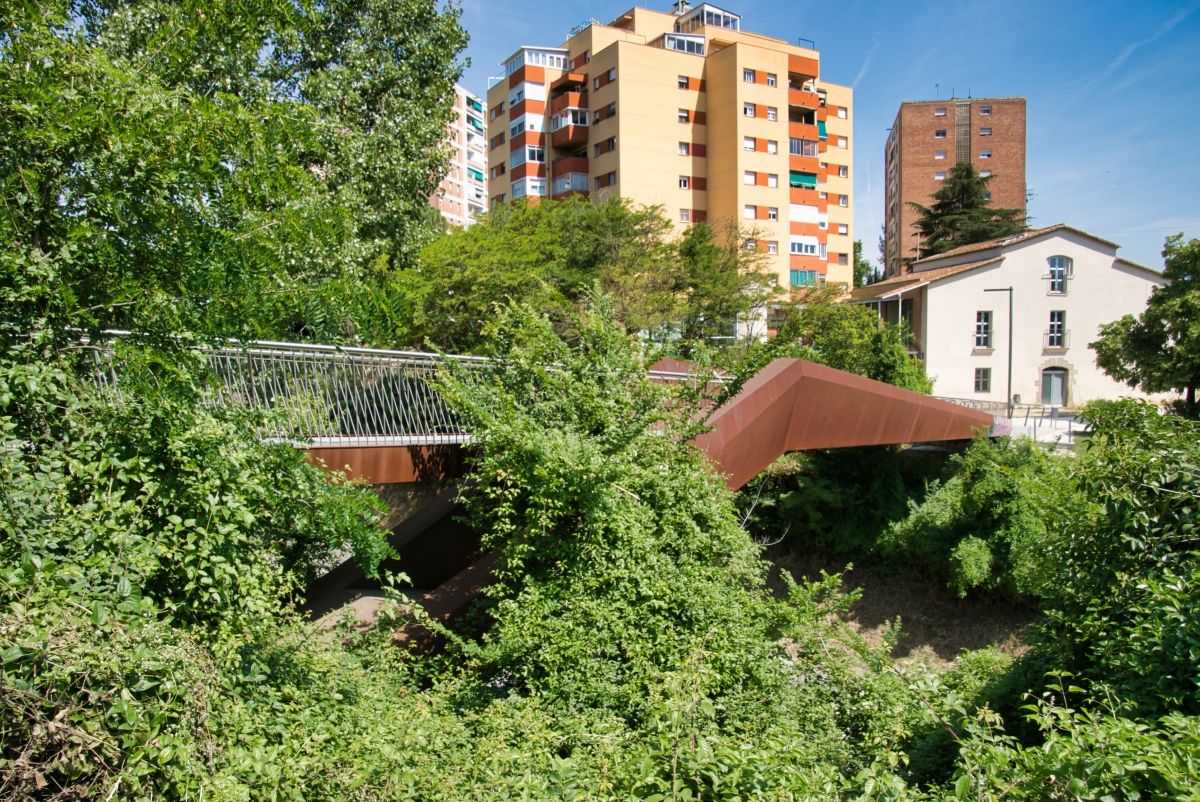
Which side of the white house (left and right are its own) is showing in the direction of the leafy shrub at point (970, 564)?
front

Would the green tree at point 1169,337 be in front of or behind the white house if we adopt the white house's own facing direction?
in front

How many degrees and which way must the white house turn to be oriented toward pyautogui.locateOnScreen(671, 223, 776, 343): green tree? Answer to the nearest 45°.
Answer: approximately 45° to its right

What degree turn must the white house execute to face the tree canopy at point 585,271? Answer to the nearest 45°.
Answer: approximately 45° to its right

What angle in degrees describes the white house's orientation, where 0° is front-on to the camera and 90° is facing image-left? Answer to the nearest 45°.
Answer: approximately 0°

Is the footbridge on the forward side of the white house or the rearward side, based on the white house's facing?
on the forward side

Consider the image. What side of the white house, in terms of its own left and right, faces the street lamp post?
front

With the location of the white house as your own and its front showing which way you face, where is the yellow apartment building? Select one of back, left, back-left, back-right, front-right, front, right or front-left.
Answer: right

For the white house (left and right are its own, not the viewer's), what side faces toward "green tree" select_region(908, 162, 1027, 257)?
back
